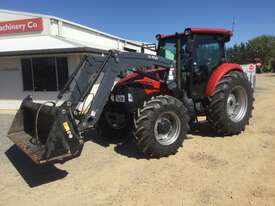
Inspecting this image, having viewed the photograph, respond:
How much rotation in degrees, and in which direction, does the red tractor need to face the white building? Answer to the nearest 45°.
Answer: approximately 90° to its right

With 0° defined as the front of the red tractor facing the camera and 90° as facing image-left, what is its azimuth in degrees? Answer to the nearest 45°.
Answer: approximately 45°
